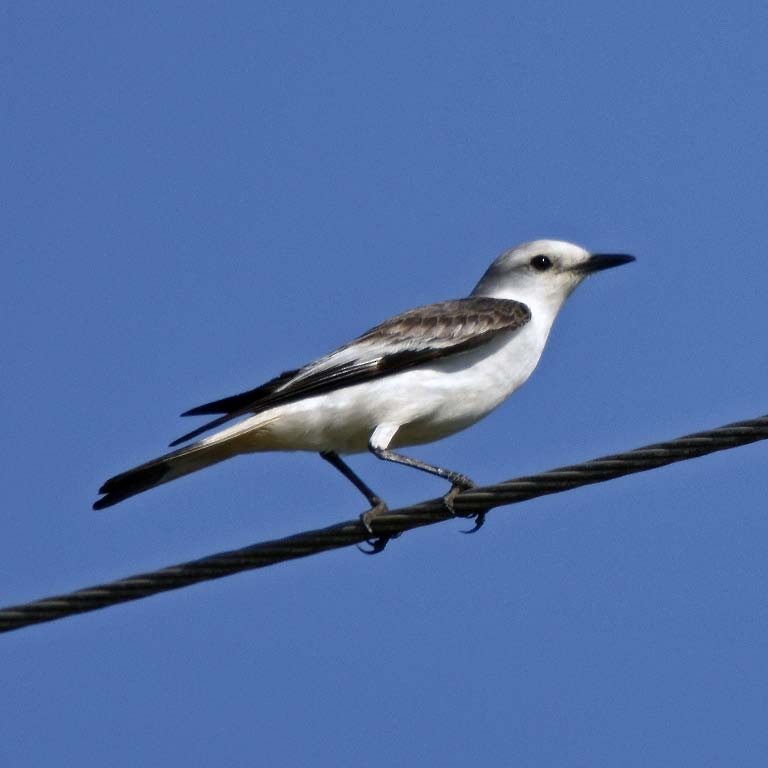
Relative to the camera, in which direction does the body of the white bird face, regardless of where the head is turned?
to the viewer's right
